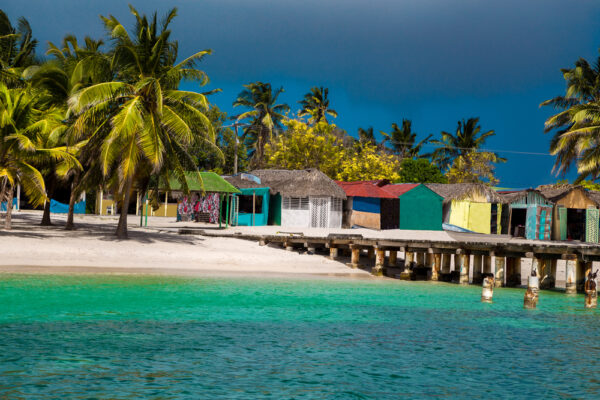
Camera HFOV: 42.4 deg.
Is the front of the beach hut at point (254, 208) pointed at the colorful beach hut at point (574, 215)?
no

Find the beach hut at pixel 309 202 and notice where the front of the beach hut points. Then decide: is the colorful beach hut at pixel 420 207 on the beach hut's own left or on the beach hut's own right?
on the beach hut's own left

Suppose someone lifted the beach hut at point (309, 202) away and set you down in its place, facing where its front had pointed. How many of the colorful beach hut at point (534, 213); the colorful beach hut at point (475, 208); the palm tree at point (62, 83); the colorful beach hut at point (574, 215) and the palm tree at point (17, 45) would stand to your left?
3

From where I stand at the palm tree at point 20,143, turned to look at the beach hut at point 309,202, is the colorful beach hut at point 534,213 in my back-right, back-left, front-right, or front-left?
front-right

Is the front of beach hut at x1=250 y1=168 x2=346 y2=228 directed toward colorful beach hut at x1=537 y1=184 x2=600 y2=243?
no

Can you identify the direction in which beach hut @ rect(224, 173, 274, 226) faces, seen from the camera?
facing the viewer

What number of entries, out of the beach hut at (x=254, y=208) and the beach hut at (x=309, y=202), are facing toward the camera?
2

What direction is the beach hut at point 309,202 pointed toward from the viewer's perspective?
toward the camera

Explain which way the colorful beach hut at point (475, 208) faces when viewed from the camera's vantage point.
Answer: facing the viewer and to the left of the viewer

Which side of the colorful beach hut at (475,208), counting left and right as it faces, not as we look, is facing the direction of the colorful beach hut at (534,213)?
left

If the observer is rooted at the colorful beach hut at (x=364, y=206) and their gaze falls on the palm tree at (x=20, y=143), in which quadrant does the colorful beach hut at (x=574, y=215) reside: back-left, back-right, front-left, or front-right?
back-left

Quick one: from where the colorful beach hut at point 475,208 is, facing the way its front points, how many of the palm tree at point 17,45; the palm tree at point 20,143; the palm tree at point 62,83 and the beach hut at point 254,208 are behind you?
0

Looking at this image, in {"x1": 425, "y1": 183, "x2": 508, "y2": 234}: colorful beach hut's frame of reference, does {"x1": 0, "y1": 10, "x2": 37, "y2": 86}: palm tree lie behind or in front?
in front

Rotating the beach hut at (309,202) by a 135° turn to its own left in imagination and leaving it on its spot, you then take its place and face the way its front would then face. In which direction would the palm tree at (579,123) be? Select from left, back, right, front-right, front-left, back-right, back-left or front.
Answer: front-right

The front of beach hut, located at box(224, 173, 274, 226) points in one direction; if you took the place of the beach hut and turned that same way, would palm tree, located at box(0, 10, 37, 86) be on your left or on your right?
on your right
